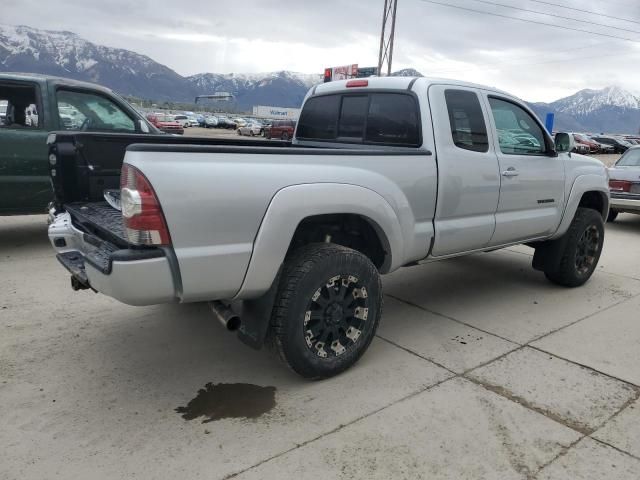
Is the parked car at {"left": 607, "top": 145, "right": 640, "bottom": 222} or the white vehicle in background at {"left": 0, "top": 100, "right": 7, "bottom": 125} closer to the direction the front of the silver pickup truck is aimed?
the parked car

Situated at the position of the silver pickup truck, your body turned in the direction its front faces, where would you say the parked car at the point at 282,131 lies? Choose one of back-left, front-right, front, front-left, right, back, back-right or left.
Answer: front-left

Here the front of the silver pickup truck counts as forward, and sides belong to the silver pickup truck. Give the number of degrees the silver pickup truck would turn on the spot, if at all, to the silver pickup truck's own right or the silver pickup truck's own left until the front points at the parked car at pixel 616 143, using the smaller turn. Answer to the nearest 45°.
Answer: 0° — it already faces it

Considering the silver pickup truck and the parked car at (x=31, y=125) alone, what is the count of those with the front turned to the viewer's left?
0

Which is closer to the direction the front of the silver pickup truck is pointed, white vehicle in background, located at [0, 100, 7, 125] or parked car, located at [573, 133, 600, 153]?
the parked car

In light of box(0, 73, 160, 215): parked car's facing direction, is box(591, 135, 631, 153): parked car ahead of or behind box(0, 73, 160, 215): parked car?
ahead

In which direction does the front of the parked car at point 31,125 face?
to the viewer's right

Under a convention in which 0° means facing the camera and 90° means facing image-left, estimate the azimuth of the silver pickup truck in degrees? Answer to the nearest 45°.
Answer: approximately 225°

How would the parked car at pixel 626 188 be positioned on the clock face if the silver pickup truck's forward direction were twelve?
The parked car is roughly at 12 o'clock from the silver pickup truck.
